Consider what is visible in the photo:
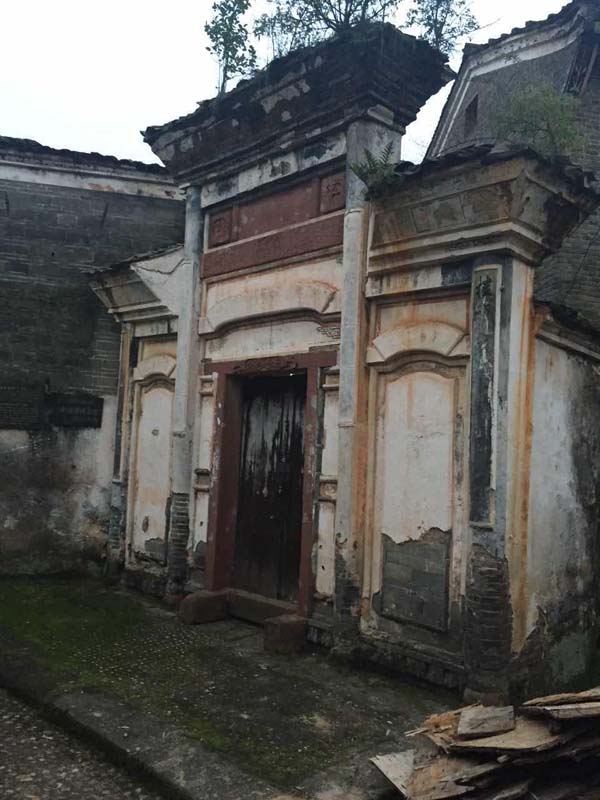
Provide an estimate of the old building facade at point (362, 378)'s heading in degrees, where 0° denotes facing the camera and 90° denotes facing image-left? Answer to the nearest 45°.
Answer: approximately 45°

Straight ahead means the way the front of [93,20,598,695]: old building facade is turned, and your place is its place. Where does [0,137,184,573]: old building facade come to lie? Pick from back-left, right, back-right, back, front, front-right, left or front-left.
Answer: right
